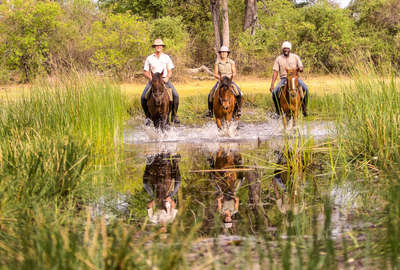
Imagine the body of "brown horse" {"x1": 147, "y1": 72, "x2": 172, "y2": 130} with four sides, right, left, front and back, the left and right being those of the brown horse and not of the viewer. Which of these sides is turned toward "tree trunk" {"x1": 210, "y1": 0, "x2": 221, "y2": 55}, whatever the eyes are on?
back

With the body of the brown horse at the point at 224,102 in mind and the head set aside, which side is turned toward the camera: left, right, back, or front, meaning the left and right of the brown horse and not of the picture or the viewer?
front

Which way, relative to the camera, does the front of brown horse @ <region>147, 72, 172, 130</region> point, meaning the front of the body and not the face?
toward the camera

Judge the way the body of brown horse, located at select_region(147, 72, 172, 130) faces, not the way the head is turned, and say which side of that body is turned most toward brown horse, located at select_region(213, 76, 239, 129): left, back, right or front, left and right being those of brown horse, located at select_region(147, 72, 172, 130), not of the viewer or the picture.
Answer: left

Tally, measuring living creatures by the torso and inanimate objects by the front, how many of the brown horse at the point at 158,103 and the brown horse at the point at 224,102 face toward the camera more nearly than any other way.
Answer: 2

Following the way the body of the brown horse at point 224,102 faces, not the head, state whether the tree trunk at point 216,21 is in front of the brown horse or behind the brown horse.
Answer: behind

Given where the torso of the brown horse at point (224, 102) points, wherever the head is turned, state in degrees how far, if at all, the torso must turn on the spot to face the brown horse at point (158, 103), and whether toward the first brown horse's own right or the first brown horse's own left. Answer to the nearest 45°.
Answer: approximately 90° to the first brown horse's own right

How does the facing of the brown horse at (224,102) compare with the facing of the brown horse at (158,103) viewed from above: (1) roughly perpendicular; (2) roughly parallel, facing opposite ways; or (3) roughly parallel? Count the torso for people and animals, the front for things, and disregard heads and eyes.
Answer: roughly parallel

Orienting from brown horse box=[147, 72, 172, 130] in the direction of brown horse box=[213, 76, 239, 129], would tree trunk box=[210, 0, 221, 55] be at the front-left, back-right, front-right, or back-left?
front-left
